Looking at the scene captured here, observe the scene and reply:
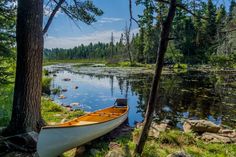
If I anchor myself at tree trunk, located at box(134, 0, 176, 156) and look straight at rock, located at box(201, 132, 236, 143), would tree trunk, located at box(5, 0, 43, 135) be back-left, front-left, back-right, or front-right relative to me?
back-left
